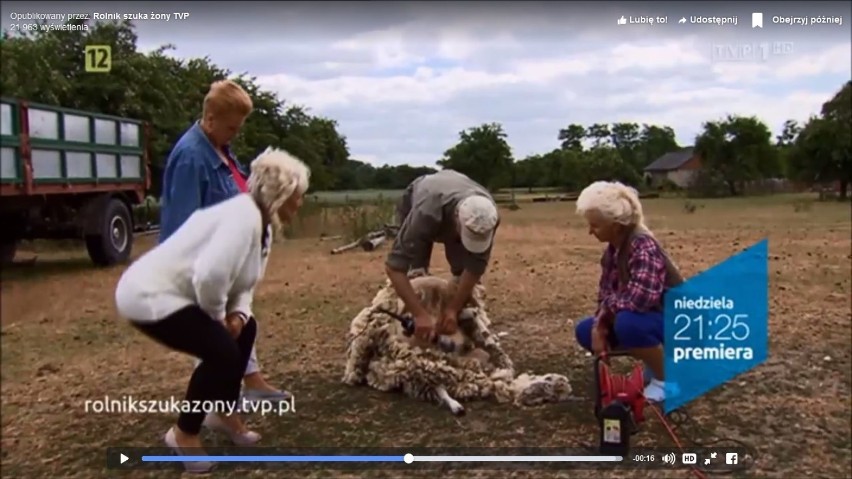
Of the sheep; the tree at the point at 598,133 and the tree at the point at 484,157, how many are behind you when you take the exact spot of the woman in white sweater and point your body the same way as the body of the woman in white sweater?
0

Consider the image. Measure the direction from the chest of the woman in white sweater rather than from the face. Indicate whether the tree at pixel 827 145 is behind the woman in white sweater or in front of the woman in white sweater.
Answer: in front

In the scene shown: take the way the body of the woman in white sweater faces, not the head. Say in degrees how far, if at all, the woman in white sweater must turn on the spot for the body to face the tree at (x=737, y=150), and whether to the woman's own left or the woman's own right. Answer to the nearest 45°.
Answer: approximately 45° to the woman's own left

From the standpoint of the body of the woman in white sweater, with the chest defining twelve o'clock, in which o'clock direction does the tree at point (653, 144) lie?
The tree is roughly at 11 o'clock from the woman in white sweater.

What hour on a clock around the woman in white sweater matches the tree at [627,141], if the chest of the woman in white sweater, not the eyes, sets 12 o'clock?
The tree is roughly at 11 o'clock from the woman in white sweater.

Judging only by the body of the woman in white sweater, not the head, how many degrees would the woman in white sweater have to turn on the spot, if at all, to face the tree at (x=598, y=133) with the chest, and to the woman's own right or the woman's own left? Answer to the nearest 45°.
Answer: approximately 45° to the woman's own left

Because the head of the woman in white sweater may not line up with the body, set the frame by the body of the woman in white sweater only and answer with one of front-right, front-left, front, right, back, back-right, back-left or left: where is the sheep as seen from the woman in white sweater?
front-left

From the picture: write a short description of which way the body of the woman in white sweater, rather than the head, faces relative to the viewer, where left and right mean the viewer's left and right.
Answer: facing to the right of the viewer

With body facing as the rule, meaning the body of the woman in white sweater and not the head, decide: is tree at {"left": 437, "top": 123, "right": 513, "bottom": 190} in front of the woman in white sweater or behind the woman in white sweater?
in front
